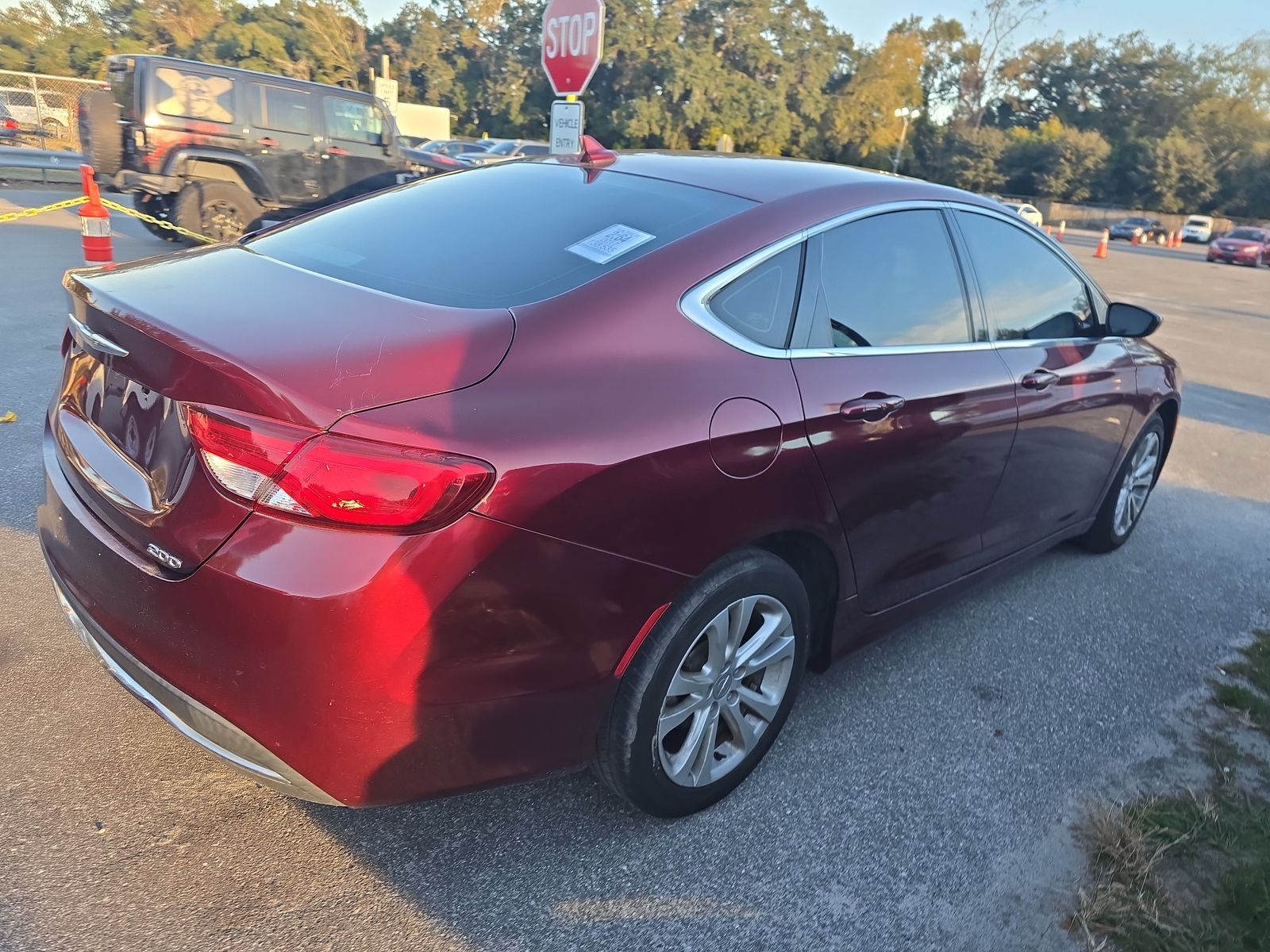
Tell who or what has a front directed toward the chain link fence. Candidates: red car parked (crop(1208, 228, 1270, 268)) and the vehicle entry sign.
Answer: the red car parked

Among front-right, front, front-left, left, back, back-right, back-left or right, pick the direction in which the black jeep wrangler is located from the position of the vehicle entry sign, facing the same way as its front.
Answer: back-right

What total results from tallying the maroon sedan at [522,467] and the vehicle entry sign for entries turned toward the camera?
1

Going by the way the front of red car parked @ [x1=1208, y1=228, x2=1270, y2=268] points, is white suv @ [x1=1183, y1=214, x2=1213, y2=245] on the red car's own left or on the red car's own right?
on the red car's own right

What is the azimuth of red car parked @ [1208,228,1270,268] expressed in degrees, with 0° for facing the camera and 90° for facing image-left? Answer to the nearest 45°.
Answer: approximately 45°

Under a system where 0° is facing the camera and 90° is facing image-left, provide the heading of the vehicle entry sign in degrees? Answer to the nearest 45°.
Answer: approximately 0°

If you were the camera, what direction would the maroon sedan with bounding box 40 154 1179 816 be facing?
facing away from the viewer and to the right of the viewer

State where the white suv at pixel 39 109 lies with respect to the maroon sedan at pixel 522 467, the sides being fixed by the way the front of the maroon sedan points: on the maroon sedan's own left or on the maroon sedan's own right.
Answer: on the maroon sedan's own left

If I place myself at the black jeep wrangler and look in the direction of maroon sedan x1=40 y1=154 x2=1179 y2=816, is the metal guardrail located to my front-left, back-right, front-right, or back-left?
back-right

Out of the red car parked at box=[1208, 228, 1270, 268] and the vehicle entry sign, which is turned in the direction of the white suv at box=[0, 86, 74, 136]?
the red car parked

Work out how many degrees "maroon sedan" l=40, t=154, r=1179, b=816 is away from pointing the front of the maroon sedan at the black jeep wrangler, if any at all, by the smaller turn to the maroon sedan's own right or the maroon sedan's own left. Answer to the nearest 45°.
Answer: approximately 90° to the maroon sedan's own left
